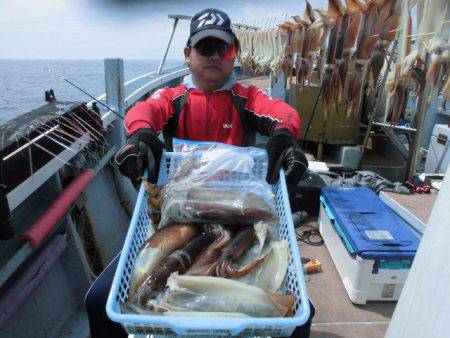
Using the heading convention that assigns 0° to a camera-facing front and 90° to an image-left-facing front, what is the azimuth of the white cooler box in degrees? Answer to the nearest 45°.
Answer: approximately 45°

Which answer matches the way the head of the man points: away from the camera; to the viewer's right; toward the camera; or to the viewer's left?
toward the camera

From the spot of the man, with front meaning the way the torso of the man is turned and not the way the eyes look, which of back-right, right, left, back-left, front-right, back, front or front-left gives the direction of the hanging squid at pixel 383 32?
back-left

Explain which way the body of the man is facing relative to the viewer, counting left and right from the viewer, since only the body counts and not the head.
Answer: facing the viewer
